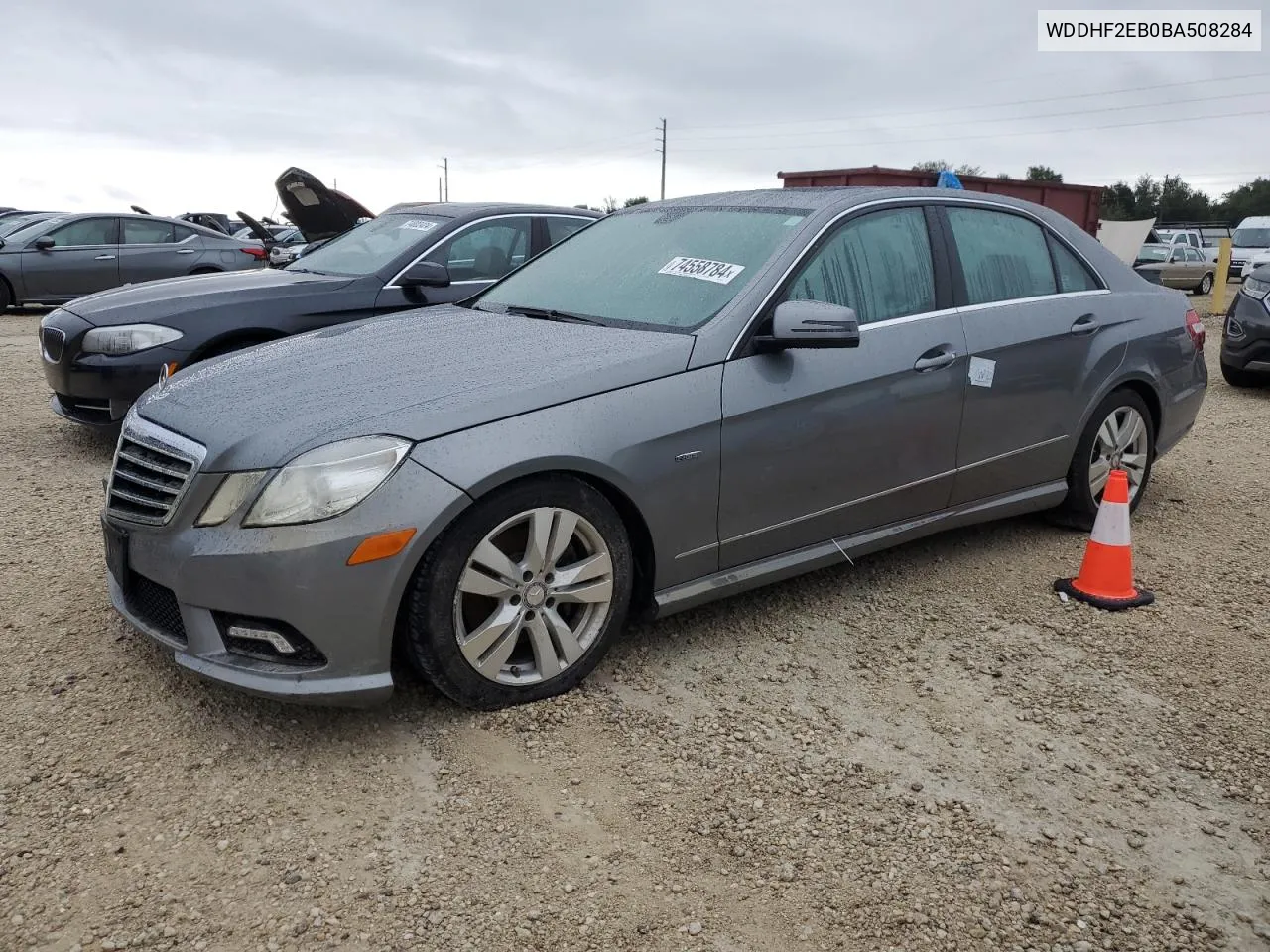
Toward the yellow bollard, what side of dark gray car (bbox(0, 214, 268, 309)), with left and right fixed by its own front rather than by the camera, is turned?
back

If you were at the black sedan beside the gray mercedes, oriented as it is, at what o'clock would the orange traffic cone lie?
The orange traffic cone is roughly at 9 o'clock from the black sedan beside the gray mercedes.

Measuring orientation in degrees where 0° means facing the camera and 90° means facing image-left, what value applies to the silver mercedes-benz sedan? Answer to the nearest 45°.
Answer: approximately 45°

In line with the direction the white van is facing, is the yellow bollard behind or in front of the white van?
in front

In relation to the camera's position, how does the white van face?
facing the viewer and to the left of the viewer

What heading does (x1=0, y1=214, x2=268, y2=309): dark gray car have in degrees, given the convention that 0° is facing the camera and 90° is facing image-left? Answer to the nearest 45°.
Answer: approximately 90°

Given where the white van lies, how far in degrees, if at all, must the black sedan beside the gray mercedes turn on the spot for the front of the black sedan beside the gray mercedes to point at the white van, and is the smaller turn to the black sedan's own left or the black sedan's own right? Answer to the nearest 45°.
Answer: approximately 180°

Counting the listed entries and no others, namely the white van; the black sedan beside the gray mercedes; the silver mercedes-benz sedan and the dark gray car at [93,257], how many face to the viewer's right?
0

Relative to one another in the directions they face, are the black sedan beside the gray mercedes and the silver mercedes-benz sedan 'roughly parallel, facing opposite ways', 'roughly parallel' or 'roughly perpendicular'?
roughly parallel

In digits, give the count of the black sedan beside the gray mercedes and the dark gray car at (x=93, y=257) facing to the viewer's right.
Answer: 0

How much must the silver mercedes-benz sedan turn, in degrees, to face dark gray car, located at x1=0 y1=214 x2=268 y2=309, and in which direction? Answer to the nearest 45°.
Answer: approximately 90° to its right

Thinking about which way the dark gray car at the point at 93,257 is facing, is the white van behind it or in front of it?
behind
